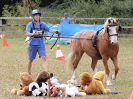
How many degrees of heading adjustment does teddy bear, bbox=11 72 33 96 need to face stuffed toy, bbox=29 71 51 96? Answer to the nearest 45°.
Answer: approximately 90° to its left

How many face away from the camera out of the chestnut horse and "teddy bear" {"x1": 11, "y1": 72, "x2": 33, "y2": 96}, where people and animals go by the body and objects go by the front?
0

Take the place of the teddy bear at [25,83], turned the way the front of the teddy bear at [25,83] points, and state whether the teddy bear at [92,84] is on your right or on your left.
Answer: on your left

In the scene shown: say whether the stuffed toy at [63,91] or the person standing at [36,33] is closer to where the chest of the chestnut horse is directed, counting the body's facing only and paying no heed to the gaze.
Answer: the stuffed toy

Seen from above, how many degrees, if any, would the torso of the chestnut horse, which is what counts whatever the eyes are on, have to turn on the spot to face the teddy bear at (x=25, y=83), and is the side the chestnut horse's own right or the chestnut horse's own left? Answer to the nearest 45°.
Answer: approximately 90° to the chestnut horse's own right

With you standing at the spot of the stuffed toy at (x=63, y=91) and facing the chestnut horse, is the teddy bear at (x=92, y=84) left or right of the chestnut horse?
right

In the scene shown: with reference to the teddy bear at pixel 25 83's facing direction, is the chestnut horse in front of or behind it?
behind

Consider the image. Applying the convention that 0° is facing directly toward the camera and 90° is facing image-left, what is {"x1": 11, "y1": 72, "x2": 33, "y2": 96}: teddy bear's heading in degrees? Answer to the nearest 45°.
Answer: approximately 45°

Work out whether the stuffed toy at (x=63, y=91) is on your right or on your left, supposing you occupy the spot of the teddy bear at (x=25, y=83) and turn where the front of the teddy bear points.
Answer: on your left

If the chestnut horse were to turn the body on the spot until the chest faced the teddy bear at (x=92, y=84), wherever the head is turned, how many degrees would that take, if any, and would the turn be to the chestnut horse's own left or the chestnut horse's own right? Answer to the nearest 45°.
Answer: approximately 45° to the chestnut horse's own right
